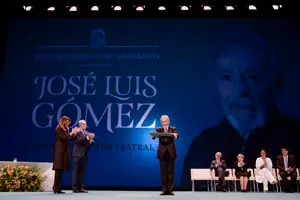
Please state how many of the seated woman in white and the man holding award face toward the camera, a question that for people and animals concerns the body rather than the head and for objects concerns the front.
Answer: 2

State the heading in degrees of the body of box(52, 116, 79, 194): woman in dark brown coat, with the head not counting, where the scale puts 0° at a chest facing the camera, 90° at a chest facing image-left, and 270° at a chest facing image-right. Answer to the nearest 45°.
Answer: approximately 270°

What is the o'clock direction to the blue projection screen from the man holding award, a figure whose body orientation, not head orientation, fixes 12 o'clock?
The blue projection screen is roughly at 6 o'clock from the man holding award.

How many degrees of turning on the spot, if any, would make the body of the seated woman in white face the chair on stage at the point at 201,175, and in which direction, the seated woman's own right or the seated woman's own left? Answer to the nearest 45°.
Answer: approximately 90° to the seated woman's own right

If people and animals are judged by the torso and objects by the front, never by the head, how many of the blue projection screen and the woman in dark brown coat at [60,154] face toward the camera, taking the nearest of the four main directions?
1

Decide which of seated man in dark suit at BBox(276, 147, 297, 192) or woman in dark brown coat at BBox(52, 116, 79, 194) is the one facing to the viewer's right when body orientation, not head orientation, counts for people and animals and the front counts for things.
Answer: the woman in dark brown coat

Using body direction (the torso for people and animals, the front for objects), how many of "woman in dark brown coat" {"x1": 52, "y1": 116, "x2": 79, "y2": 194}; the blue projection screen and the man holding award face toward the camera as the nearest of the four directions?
2
